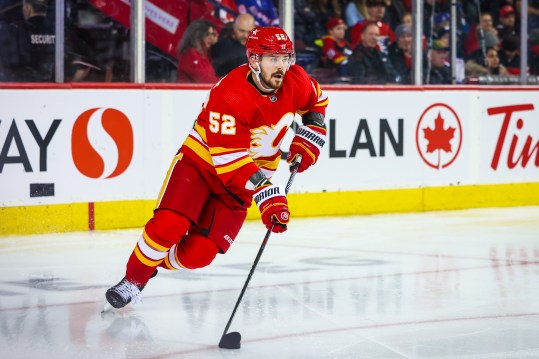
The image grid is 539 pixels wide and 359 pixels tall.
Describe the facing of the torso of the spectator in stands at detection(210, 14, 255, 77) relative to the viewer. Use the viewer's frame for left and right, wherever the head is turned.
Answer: facing the viewer and to the right of the viewer

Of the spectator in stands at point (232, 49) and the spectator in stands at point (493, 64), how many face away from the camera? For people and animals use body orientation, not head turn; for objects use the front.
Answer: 0

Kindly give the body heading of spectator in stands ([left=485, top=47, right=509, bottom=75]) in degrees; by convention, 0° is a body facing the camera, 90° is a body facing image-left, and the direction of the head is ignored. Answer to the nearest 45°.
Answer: approximately 45°

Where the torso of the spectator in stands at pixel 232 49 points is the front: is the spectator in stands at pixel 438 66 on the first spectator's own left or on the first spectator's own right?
on the first spectator's own left

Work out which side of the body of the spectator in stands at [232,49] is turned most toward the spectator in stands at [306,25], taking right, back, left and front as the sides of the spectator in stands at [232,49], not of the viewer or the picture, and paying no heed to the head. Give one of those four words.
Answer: left
